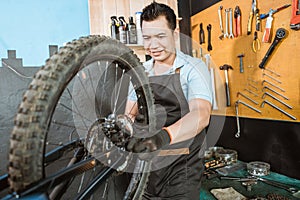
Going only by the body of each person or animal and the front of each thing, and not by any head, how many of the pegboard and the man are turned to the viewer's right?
0

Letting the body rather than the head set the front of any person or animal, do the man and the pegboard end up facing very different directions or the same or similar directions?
same or similar directions

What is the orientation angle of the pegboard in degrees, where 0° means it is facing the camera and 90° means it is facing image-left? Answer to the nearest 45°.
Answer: approximately 45°

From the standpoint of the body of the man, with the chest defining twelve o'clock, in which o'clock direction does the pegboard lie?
The pegboard is roughly at 6 o'clock from the man.

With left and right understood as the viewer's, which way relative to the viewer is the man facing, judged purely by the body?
facing the viewer and to the left of the viewer

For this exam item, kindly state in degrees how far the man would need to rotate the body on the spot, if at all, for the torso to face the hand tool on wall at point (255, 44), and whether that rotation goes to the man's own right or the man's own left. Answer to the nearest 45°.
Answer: approximately 180°

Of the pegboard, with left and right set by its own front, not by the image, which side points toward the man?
front

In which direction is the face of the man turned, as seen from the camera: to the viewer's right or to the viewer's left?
to the viewer's left
